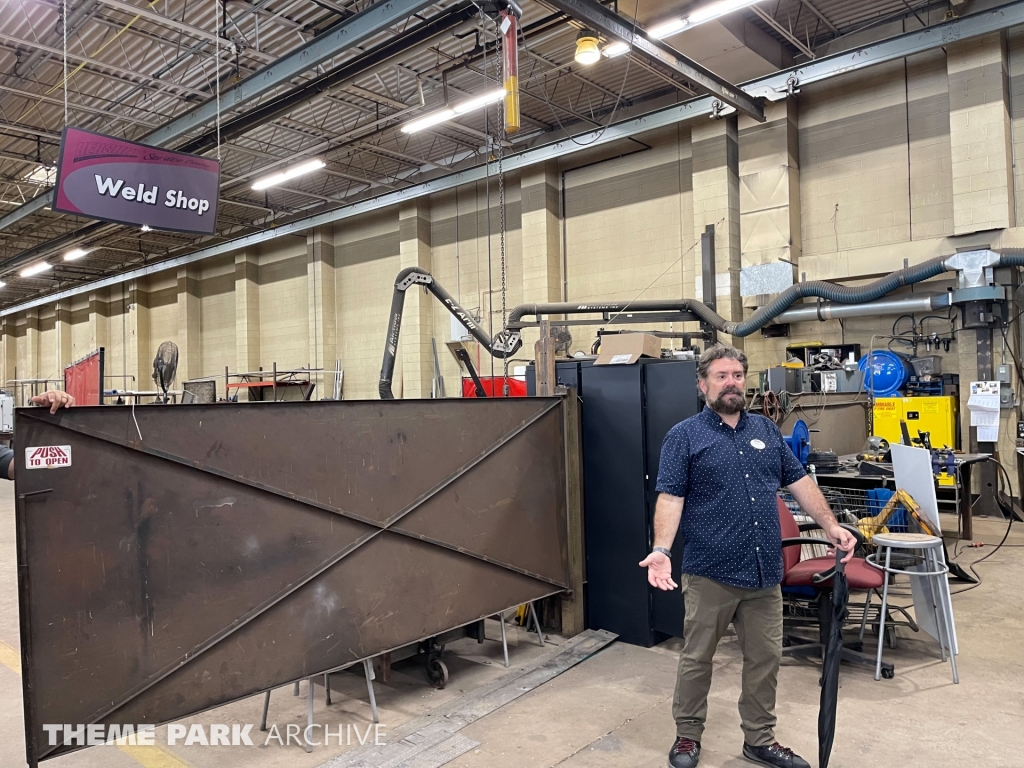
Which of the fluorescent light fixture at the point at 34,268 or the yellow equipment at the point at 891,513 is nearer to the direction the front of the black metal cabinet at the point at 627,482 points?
the yellow equipment

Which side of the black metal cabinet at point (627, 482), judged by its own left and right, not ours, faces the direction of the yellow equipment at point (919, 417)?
left

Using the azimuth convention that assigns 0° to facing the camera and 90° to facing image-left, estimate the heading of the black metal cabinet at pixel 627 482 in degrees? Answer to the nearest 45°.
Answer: approximately 315°

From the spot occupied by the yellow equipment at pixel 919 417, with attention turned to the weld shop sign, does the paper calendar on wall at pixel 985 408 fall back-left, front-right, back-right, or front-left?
back-left

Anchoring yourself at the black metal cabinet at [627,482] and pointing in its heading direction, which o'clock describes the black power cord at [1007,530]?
The black power cord is roughly at 9 o'clock from the black metal cabinet.

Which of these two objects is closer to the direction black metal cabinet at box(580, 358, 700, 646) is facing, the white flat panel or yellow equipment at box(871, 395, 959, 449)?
the white flat panel

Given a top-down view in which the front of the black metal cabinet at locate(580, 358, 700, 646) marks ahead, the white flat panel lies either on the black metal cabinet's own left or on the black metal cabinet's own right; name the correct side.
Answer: on the black metal cabinet's own left

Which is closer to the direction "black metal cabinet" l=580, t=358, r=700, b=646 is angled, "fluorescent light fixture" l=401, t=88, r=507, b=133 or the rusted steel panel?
the rusted steel panel
